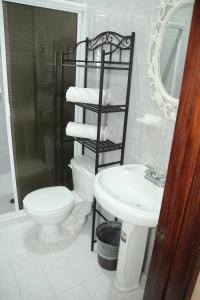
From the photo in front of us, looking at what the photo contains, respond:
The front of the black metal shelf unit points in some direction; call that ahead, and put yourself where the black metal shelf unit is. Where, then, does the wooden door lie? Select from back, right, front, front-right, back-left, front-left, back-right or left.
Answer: front-left

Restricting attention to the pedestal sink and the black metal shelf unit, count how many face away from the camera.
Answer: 0

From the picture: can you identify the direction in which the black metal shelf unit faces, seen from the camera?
facing the viewer and to the left of the viewer

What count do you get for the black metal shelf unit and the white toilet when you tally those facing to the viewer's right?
0

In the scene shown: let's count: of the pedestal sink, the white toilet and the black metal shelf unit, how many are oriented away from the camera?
0

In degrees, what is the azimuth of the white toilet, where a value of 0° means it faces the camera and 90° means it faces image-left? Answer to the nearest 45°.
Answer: approximately 45°

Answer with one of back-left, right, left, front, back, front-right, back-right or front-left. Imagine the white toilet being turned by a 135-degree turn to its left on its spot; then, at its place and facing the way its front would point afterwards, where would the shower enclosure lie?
back-left

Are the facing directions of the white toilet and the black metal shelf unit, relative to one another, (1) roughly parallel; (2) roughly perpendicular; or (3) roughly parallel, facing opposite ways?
roughly parallel
